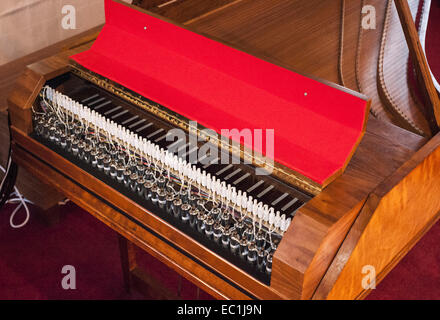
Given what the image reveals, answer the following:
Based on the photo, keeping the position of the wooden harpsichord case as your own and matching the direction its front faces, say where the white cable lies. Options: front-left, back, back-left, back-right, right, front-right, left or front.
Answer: right

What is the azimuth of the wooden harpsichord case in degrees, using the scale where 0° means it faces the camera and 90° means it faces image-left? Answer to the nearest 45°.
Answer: approximately 45°
